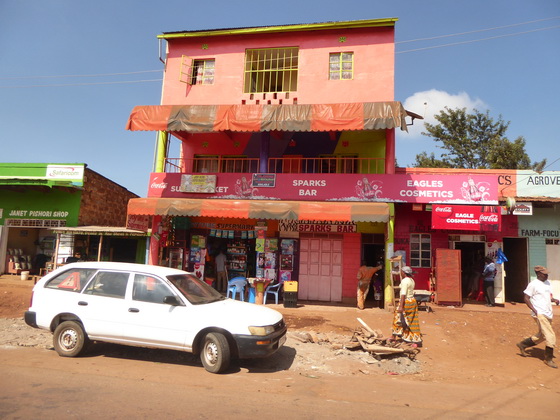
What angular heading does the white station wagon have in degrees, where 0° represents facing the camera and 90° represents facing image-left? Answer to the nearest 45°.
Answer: approximately 315°

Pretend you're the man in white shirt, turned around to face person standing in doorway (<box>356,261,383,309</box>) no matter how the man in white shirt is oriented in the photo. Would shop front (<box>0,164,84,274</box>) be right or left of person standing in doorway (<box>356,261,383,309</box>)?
left

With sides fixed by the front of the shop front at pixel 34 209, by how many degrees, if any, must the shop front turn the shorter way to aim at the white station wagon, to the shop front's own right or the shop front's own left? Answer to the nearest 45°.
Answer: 0° — it already faces it
